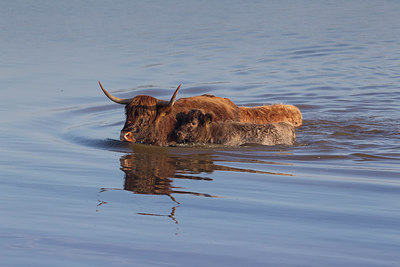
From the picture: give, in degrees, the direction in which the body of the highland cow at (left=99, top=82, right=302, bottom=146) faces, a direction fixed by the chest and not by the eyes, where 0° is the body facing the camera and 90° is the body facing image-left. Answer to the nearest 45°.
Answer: approximately 90°
